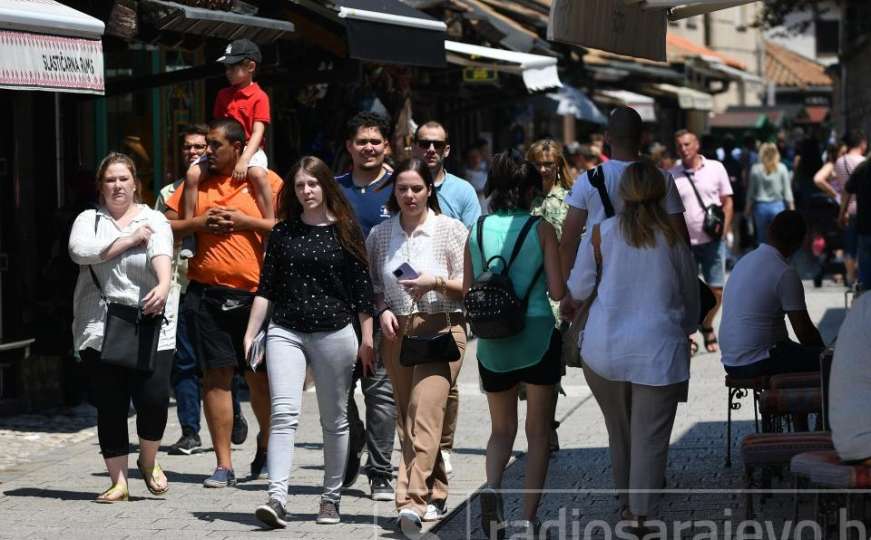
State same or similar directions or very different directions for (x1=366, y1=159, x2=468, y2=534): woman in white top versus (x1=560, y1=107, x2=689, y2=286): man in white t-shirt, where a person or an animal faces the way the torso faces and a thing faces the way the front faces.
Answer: very different directions

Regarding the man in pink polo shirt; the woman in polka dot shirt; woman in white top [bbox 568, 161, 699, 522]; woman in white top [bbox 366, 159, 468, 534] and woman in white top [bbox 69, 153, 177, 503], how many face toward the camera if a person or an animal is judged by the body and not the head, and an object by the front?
4

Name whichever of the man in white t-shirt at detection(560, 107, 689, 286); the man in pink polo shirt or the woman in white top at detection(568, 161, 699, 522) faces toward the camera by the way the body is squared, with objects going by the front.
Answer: the man in pink polo shirt

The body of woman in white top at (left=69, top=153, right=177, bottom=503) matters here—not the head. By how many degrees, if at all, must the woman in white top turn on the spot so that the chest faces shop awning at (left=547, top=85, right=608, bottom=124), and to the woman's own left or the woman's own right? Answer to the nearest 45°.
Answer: approximately 135° to the woman's own left

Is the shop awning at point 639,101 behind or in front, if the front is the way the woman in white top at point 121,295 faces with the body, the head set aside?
behind

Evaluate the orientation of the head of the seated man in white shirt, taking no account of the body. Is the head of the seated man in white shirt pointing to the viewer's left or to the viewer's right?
to the viewer's right

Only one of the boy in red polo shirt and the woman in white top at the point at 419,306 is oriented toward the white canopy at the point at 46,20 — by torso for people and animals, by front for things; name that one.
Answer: the boy in red polo shirt

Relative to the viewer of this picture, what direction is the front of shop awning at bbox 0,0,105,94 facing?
facing the viewer and to the right of the viewer

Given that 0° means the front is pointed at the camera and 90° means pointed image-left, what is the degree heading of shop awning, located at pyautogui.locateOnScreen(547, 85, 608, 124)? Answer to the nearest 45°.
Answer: approximately 315°

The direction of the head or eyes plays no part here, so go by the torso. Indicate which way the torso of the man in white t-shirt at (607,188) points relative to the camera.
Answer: away from the camera

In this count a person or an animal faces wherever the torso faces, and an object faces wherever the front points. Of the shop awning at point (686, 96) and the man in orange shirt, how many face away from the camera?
0

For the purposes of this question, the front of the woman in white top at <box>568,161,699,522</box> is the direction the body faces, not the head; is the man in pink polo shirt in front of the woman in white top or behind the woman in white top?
in front

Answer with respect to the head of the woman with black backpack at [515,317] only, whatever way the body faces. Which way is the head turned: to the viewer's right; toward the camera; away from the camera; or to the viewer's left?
away from the camera

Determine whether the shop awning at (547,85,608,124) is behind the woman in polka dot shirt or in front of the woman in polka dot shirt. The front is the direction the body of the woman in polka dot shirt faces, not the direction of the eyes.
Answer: behind

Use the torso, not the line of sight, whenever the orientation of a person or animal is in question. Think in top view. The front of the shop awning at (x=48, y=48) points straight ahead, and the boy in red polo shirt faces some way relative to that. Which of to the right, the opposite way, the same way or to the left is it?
to the right
